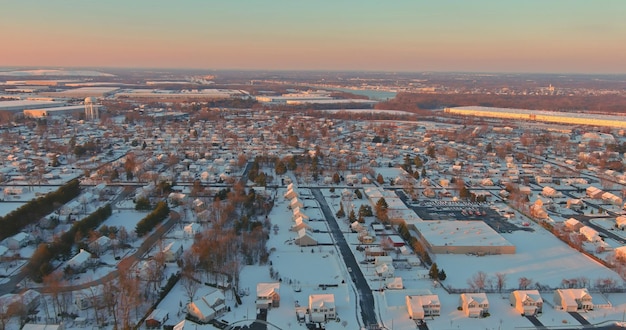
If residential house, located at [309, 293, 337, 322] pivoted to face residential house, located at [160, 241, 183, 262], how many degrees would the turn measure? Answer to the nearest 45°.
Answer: approximately 135° to its right

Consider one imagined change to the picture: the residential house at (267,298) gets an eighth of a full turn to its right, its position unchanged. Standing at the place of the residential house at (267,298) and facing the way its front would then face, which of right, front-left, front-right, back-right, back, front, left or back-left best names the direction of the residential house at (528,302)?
back-left

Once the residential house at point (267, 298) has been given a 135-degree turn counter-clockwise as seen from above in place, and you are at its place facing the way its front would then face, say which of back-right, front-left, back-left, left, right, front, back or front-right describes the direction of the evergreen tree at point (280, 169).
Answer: front-left

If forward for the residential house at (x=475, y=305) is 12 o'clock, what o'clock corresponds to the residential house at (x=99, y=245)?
the residential house at (x=99, y=245) is roughly at 3 o'clock from the residential house at (x=475, y=305).

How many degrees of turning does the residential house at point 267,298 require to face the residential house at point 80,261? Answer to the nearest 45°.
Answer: approximately 135° to its right

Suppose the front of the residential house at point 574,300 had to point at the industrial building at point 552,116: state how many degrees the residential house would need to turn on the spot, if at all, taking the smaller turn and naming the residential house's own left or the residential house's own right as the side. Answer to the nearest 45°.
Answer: approximately 180°
